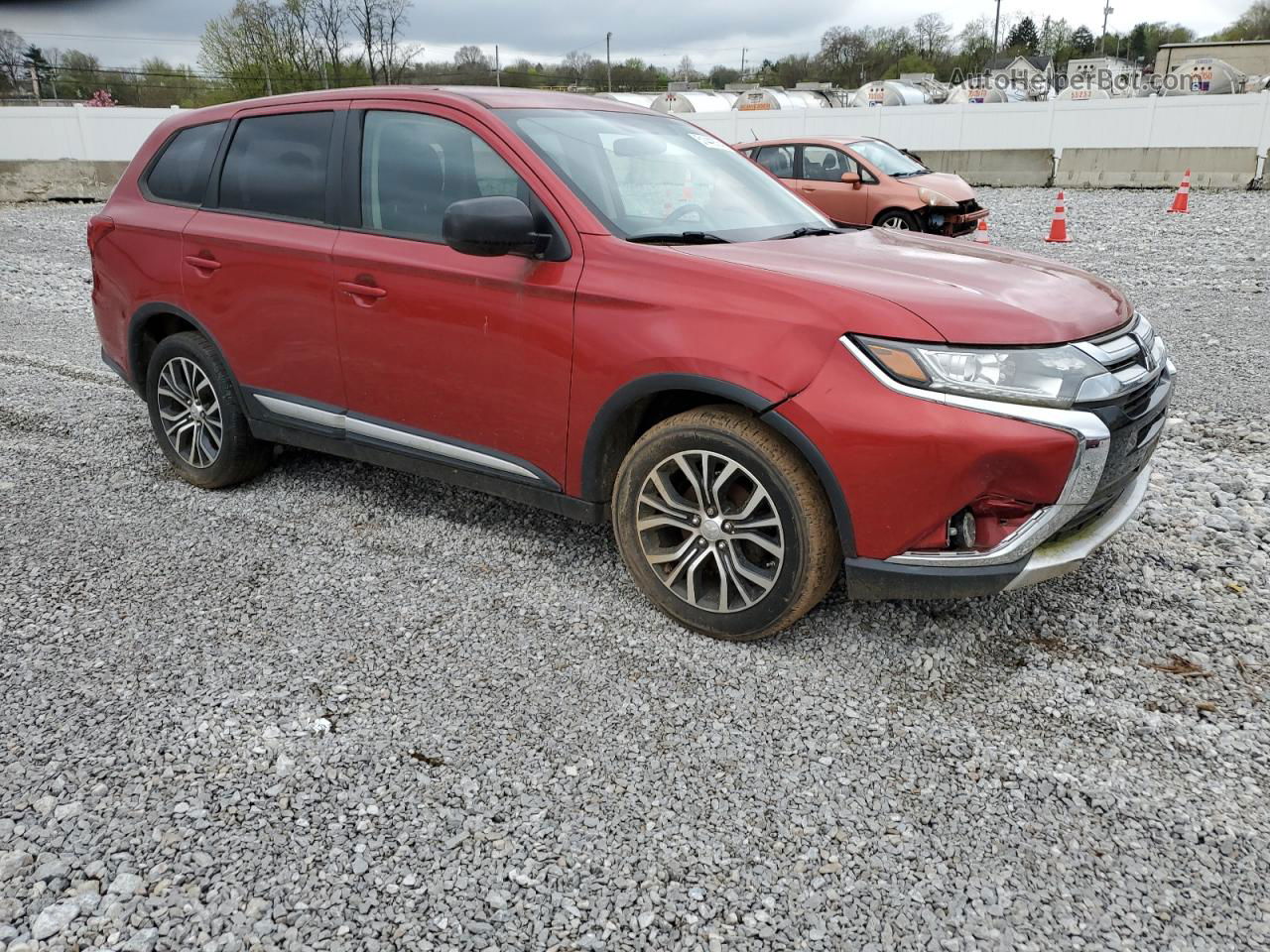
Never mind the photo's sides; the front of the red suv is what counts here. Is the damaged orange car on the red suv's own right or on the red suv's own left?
on the red suv's own left

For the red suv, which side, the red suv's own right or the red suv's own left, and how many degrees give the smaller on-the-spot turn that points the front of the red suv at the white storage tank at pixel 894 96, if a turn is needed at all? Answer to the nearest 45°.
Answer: approximately 135° to the red suv's own left

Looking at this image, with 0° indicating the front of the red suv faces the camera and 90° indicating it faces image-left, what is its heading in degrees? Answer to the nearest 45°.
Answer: approximately 315°

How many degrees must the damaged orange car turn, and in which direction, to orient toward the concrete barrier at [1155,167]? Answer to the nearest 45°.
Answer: approximately 90° to its left

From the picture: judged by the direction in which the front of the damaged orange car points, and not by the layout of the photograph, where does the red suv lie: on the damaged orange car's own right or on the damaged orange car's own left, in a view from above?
on the damaged orange car's own right

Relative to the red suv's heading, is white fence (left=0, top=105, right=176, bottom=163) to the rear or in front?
to the rear

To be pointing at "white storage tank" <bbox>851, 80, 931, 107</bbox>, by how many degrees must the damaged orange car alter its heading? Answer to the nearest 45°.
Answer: approximately 135° to its left

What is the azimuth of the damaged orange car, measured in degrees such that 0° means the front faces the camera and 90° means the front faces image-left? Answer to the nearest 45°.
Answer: approximately 315°

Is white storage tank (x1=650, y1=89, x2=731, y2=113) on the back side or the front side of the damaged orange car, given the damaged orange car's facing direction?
on the back side
